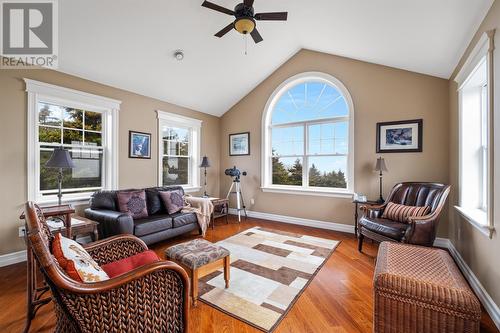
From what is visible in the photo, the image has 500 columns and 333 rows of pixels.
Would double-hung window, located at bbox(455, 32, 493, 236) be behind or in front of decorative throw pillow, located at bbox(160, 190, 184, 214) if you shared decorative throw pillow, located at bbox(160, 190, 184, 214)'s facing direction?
in front

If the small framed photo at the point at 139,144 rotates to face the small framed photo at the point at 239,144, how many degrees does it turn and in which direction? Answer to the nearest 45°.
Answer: approximately 45° to its left

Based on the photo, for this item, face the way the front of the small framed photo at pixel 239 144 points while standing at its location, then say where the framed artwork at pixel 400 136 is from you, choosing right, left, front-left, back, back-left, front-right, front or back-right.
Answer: left

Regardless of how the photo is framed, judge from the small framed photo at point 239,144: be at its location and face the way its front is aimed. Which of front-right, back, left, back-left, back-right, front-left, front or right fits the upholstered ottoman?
front-left

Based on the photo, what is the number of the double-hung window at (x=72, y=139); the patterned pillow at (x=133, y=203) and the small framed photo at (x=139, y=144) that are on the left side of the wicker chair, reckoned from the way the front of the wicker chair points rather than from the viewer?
3

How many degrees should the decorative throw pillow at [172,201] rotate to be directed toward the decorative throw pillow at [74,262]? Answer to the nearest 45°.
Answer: approximately 45° to its right

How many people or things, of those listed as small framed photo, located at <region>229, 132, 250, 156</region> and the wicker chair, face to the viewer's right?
1

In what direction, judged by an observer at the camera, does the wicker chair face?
facing to the right of the viewer

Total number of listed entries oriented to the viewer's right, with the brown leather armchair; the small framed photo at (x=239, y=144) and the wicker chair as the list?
1

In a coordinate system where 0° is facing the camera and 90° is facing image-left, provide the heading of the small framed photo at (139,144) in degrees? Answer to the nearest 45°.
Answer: approximately 315°

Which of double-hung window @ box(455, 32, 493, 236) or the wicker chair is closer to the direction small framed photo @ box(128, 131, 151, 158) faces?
the double-hung window

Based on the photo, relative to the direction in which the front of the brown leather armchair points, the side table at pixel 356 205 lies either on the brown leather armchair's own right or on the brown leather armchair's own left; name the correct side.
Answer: on the brown leather armchair's own right

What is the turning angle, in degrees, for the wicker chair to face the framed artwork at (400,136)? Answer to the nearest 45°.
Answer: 0° — it already faces it
